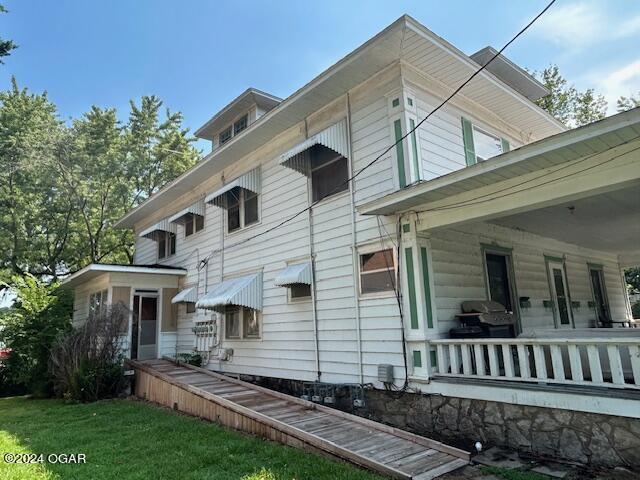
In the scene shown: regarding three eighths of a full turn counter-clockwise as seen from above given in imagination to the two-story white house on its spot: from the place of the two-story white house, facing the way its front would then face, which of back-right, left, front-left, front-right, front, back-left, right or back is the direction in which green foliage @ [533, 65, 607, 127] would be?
front-right

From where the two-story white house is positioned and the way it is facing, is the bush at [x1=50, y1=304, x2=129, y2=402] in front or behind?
behind

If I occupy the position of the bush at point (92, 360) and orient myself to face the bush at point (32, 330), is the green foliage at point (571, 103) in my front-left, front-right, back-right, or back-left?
back-right

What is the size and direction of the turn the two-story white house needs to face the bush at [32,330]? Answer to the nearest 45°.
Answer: approximately 135° to its right

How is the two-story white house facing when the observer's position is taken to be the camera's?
facing the viewer and to the right of the viewer
